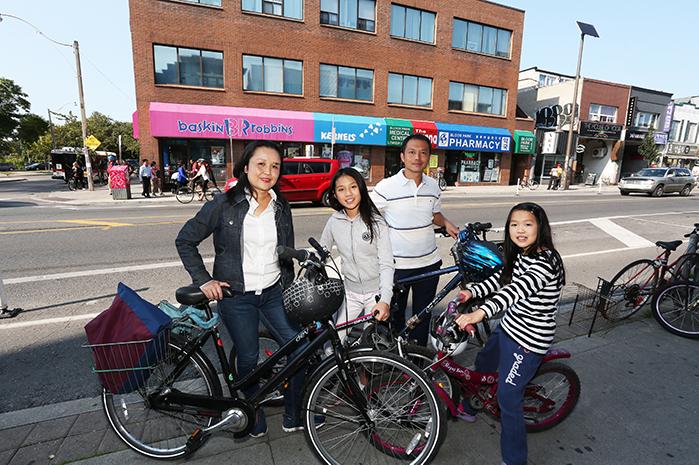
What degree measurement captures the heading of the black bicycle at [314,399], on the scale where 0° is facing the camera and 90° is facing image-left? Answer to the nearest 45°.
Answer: approximately 270°

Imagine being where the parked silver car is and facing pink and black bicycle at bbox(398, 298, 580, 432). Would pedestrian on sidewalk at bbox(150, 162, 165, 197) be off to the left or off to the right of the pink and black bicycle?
right

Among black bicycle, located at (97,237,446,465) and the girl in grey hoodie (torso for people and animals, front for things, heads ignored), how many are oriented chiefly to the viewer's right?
1

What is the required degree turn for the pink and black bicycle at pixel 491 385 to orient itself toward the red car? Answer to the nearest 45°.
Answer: approximately 45° to its right

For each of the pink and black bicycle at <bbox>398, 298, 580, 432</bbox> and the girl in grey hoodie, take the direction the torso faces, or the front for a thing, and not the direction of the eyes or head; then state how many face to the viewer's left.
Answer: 1

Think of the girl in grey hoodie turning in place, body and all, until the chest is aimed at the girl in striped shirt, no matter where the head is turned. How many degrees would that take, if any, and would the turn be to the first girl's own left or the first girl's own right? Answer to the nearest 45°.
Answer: approximately 45° to the first girl's own left

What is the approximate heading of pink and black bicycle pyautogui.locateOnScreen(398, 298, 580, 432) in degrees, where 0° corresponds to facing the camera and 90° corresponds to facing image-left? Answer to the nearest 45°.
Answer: approximately 90°

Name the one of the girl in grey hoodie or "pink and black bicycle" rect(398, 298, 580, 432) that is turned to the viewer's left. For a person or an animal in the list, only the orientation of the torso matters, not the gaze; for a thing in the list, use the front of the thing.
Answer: the pink and black bicycle

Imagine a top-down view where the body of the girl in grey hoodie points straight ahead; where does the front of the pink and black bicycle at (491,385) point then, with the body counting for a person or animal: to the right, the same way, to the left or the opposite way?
to the right
